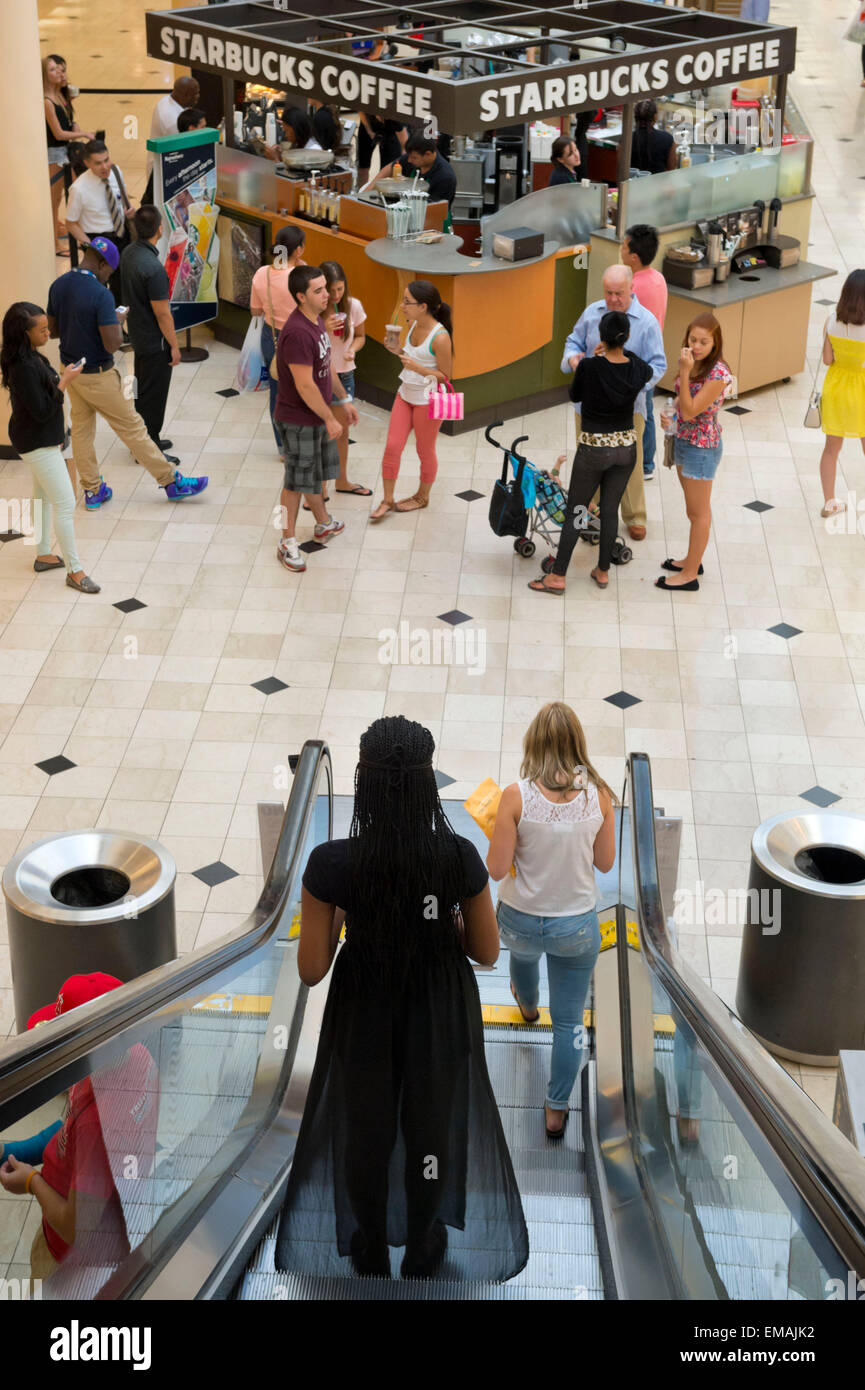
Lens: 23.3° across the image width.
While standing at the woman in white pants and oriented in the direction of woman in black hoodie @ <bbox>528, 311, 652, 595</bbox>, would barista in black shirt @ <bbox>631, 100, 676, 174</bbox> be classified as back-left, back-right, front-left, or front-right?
front-left

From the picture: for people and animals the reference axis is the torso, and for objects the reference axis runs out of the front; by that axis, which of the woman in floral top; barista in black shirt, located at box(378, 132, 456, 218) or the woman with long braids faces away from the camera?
the woman with long braids

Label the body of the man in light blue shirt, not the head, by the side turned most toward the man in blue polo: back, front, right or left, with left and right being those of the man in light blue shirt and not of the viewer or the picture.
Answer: right

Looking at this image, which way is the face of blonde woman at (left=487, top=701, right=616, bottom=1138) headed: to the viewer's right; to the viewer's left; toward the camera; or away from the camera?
away from the camera

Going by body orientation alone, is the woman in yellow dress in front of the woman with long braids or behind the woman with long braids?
in front

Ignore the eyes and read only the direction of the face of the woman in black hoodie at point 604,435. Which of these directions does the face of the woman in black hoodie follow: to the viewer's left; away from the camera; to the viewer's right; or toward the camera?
away from the camera

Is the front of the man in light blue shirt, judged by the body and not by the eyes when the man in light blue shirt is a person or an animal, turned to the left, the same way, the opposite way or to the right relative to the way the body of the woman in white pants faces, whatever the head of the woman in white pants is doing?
to the right

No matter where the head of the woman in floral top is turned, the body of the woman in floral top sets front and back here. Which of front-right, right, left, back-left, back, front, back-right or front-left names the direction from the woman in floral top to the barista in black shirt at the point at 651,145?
right

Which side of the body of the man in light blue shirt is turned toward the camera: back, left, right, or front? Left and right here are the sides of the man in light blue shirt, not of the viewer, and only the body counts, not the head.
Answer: front

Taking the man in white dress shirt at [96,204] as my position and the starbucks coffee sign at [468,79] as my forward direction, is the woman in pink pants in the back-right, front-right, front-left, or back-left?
front-right

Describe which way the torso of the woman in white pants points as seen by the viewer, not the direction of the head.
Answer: to the viewer's right

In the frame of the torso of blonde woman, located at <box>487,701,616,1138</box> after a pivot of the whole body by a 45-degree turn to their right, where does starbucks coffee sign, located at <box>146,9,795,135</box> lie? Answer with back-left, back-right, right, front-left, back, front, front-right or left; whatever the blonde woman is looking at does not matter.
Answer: front-left

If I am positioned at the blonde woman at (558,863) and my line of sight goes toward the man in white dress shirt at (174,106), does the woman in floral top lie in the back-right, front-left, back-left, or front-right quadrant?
front-right

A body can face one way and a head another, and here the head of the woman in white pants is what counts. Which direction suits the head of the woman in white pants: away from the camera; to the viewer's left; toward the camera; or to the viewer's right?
to the viewer's right

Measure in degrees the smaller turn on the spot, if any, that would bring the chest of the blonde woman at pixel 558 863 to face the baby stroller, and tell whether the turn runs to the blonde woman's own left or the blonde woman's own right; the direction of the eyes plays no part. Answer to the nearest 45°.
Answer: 0° — they already face it
